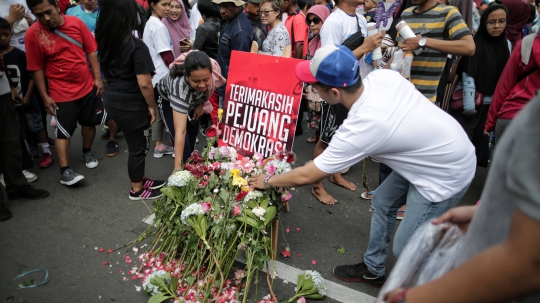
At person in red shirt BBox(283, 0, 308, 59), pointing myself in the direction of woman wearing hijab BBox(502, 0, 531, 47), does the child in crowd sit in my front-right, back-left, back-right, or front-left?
back-right

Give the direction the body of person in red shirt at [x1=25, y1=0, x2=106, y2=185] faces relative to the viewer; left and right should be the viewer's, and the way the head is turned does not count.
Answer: facing the viewer and to the right of the viewer

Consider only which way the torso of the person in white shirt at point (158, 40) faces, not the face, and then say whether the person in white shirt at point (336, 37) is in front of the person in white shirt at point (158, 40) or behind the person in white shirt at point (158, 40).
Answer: in front

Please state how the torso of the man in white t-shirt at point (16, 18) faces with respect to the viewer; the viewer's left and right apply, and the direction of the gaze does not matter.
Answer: facing the viewer

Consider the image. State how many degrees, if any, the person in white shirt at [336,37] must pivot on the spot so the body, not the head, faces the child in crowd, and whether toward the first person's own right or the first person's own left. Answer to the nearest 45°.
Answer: approximately 135° to the first person's own right

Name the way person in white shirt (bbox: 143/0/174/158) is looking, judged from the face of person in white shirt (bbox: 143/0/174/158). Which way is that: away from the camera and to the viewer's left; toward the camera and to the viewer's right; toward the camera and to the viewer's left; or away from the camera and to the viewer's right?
toward the camera and to the viewer's right

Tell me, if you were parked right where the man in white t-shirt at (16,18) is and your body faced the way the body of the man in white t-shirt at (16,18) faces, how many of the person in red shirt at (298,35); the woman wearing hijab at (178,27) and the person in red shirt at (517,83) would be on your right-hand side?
0
